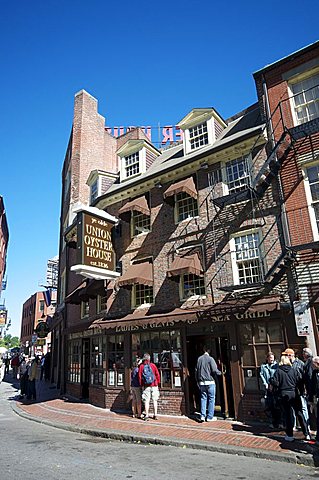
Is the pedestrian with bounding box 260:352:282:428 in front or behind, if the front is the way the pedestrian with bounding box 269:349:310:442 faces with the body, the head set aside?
in front

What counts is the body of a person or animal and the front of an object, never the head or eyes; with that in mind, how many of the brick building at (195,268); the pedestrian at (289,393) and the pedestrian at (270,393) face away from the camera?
1

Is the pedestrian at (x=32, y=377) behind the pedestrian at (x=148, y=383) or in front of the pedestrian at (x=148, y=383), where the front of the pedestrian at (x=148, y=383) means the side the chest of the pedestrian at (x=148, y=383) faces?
in front

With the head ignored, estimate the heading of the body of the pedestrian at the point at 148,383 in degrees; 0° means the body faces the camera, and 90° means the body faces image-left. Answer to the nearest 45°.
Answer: approximately 180°

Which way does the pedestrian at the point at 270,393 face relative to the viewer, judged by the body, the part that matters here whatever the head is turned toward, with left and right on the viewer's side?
facing the viewer and to the right of the viewer

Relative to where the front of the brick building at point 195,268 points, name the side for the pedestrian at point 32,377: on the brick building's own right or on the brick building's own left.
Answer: on the brick building's own right

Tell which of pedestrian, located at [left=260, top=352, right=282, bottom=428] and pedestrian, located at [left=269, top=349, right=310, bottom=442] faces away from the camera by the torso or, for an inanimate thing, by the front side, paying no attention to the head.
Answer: pedestrian, located at [left=269, top=349, right=310, bottom=442]

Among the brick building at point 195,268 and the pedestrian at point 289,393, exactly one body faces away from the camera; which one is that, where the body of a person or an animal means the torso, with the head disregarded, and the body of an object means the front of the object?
the pedestrian

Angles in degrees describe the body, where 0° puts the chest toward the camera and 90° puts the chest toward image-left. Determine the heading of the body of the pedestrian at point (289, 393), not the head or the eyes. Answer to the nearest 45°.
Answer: approximately 180°

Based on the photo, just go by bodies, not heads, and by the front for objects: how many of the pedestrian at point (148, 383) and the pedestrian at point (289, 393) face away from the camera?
2

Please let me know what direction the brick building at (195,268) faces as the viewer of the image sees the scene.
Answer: facing the viewer and to the left of the viewer

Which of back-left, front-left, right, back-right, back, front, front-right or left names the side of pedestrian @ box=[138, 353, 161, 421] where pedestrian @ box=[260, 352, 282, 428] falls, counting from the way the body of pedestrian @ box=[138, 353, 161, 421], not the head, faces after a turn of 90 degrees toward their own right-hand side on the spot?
front-right
